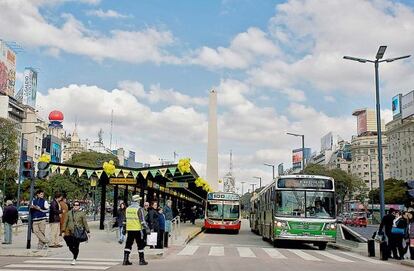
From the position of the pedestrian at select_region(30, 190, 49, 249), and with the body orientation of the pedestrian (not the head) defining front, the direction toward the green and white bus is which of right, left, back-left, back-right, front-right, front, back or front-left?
back-left

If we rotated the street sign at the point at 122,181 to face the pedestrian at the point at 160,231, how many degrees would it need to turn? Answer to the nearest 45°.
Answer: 0° — it already faces them

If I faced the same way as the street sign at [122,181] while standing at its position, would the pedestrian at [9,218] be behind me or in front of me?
in front

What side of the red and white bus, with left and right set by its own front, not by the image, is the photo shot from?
front

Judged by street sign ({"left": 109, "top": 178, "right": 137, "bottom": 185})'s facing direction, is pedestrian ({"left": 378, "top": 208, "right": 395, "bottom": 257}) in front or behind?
in front

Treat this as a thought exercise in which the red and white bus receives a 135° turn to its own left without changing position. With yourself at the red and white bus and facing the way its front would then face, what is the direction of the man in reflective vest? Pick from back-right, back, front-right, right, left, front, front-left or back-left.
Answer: back-right

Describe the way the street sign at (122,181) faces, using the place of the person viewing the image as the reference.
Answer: facing the viewer

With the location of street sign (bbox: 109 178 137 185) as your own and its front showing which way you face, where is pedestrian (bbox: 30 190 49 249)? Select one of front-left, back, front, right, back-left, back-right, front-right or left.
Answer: front
